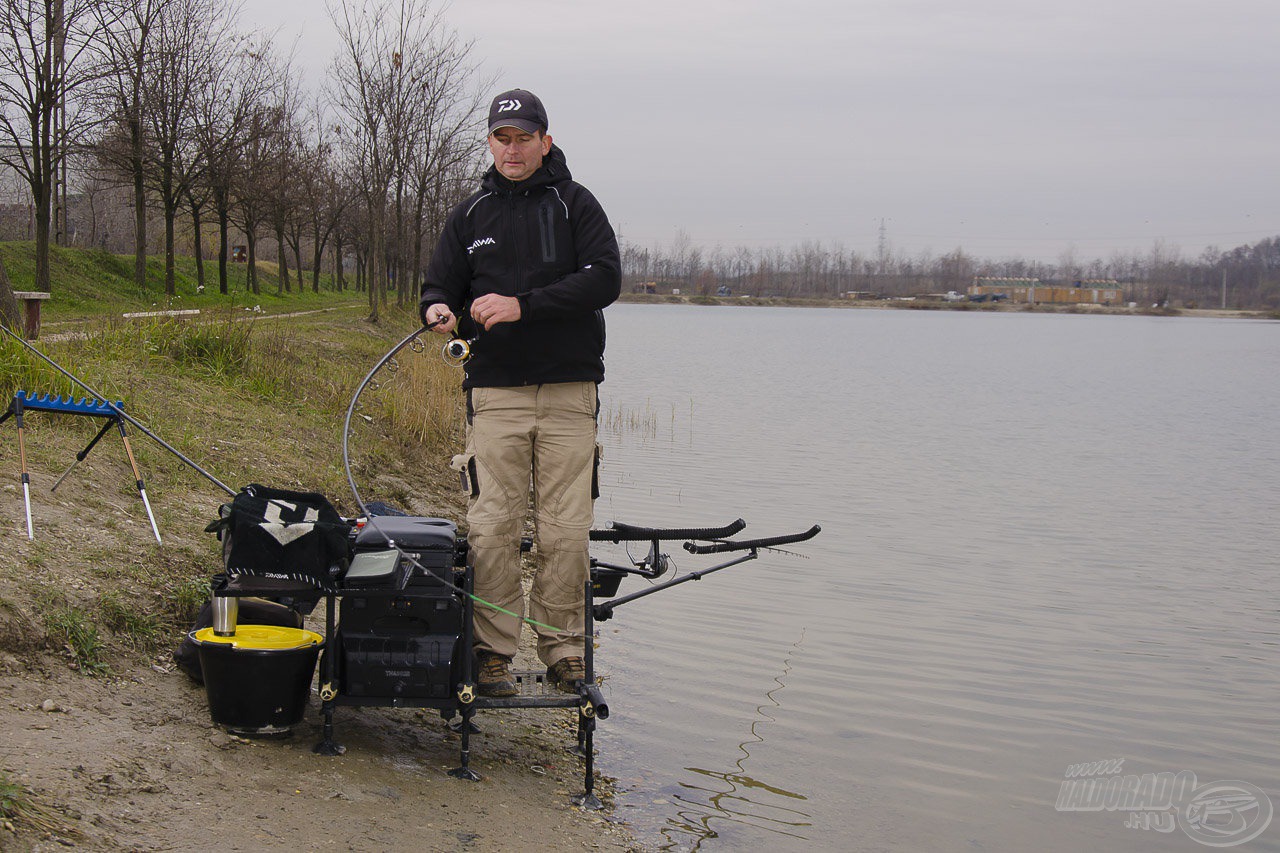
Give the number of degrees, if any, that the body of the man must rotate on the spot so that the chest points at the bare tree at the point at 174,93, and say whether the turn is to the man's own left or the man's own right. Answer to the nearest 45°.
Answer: approximately 180°

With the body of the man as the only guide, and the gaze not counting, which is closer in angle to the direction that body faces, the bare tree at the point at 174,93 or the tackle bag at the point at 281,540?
the tackle bag

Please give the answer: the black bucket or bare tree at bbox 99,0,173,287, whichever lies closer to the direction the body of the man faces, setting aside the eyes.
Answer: the black bucket

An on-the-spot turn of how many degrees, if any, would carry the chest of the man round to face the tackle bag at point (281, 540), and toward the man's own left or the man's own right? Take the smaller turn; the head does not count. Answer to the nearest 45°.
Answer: approximately 45° to the man's own right

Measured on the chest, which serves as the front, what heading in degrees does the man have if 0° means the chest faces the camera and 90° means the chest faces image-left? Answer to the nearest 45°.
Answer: approximately 0°

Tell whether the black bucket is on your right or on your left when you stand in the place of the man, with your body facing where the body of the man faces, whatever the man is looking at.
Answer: on your right
